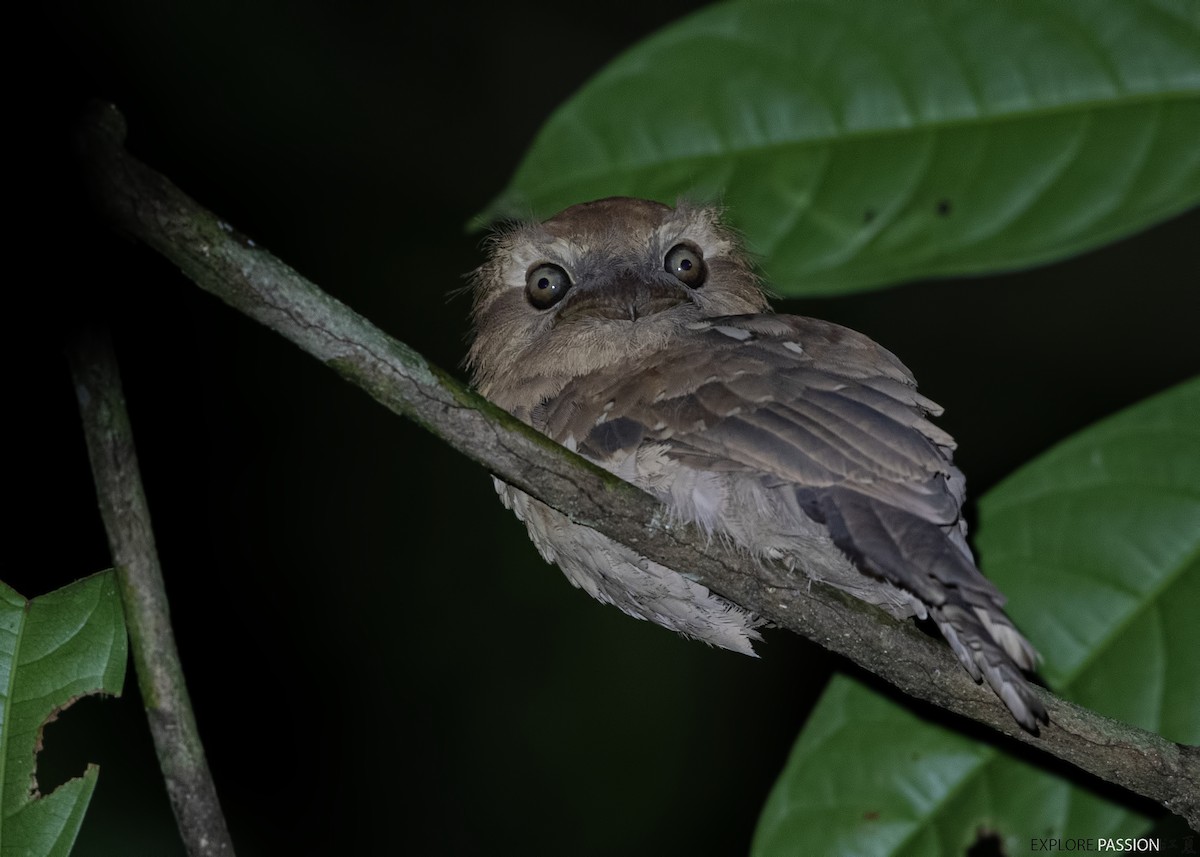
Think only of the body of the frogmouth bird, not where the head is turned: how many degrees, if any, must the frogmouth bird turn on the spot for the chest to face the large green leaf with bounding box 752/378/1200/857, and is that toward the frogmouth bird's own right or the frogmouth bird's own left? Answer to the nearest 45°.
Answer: approximately 135° to the frogmouth bird's own right

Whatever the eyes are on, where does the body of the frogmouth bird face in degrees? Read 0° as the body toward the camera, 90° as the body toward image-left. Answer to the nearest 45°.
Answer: approximately 90°
